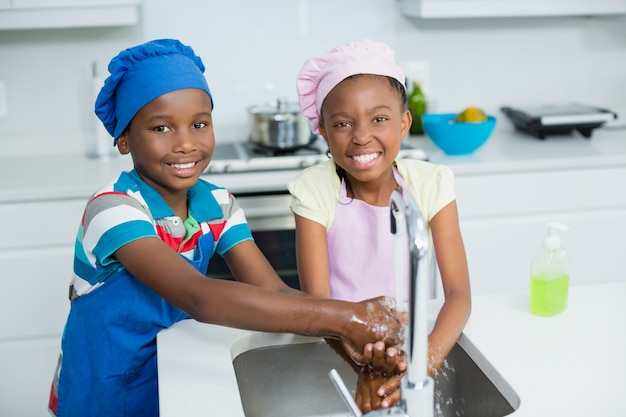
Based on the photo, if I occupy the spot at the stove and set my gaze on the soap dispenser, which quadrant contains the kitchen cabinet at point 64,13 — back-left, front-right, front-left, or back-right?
back-right

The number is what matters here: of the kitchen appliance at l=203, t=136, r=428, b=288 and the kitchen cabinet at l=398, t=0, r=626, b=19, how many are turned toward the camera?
2

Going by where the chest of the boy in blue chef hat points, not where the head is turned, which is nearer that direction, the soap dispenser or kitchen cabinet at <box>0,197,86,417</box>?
the soap dispenser

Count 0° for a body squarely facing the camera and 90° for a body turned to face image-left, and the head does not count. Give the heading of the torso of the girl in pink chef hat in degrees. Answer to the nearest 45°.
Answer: approximately 0°

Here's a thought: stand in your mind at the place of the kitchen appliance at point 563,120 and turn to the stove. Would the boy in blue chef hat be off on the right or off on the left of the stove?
left

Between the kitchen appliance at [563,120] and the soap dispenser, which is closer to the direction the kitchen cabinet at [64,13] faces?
the soap dispenser

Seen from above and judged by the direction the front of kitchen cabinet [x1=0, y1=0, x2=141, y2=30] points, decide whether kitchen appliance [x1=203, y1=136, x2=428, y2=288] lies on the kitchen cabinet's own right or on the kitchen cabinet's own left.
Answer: on the kitchen cabinet's own left

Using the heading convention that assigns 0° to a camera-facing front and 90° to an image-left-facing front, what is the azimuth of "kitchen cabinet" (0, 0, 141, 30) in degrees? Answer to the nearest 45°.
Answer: approximately 0°
